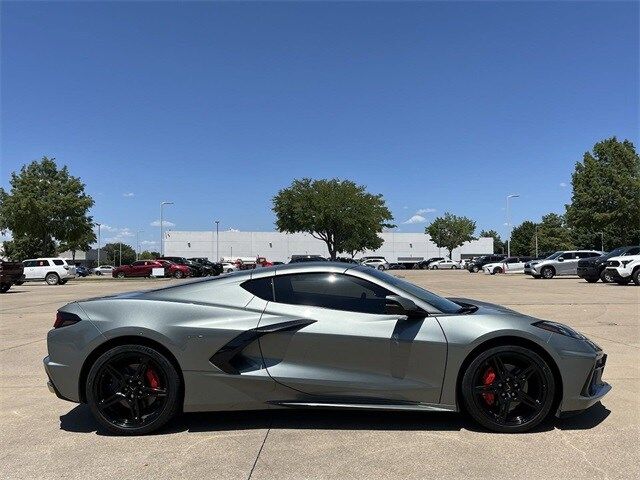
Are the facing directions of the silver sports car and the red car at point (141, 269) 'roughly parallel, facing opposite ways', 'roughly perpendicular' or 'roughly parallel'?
roughly parallel, facing opposite ways

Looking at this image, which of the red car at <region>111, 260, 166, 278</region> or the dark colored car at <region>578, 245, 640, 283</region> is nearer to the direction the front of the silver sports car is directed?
the dark colored car

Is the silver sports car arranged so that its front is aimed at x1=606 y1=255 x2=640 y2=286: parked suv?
no

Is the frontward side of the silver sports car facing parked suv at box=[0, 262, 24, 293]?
no

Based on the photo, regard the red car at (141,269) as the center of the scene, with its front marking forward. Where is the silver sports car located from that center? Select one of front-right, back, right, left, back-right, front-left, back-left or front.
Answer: left

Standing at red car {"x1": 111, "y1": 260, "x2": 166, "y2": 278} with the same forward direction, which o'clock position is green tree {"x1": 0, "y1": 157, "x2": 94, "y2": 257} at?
The green tree is roughly at 1 o'clock from the red car.

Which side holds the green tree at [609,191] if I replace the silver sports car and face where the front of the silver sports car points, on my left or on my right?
on my left

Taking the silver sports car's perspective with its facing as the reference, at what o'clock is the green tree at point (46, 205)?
The green tree is roughly at 8 o'clock from the silver sports car.

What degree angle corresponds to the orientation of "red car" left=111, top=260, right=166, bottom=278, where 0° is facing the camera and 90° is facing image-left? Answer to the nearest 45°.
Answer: approximately 90°

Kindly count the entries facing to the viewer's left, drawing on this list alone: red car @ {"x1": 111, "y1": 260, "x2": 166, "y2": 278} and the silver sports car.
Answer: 1

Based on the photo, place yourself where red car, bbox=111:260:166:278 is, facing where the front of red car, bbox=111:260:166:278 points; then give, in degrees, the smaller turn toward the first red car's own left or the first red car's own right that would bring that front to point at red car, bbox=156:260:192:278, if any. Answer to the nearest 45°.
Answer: approximately 135° to the first red car's own left

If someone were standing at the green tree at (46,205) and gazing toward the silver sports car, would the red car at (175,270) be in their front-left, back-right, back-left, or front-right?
front-left

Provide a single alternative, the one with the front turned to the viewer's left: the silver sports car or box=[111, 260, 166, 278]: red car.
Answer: the red car

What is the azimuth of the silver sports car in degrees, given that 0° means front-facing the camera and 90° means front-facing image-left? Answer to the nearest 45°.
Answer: approximately 270°

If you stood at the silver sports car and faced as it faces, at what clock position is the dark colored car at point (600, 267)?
The dark colored car is roughly at 10 o'clock from the silver sports car.

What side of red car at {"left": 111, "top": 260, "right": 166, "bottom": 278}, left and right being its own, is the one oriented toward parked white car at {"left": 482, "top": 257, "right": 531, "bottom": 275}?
back
